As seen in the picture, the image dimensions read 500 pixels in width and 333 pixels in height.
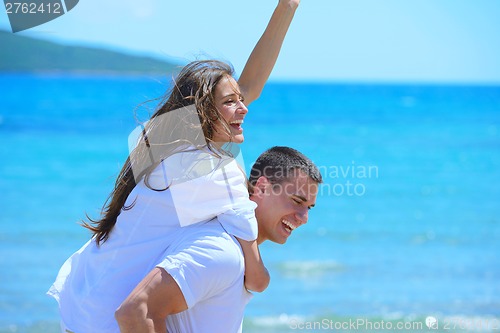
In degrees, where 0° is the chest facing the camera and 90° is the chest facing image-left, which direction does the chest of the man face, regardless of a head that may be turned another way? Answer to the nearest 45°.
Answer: approximately 270°

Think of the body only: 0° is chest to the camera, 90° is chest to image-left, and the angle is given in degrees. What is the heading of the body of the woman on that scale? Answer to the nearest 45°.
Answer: approximately 270°

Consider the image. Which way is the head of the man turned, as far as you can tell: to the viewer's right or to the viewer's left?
to the viewer's right
